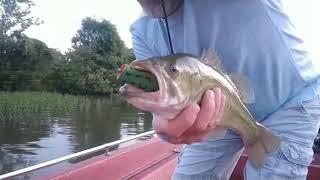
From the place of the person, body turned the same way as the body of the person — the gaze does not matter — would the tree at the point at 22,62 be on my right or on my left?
on my right

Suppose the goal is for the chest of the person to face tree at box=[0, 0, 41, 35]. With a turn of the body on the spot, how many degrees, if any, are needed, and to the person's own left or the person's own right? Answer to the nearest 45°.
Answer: approximately 90° to the person's own right

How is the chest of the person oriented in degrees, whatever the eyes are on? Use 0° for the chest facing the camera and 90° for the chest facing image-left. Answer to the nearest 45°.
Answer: approximately 45°
